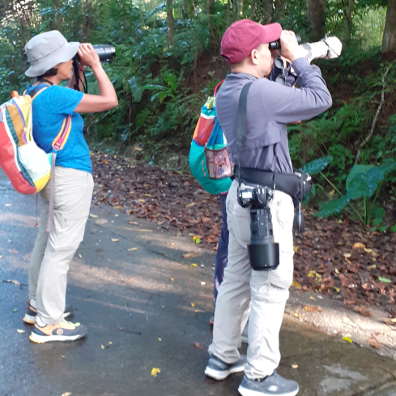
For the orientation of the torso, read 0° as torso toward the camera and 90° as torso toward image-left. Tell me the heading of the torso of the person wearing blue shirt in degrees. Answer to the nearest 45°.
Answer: approximately 270°

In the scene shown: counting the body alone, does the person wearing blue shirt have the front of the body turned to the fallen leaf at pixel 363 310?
yes

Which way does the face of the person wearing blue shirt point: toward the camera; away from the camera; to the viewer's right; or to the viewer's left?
to the viewer's right

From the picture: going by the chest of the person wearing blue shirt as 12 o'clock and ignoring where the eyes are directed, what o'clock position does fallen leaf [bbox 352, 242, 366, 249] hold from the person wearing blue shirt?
The fallen leaf is roughly at 11 o'clock from the person wearing blue shirt.

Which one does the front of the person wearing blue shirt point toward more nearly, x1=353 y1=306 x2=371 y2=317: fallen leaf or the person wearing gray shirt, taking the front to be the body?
the fallen leaf

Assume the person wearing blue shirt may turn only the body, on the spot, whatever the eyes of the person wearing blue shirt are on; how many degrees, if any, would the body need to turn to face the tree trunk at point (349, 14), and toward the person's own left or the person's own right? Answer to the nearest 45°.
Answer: approximately 45° to the person's own left

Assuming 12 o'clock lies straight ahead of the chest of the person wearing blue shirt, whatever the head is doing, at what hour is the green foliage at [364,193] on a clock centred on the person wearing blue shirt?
The green foliage is roughly at 11 o'clock from the person wearing blue shirt.

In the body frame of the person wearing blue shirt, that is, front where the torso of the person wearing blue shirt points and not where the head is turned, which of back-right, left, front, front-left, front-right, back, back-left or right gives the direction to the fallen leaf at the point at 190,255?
front-left
